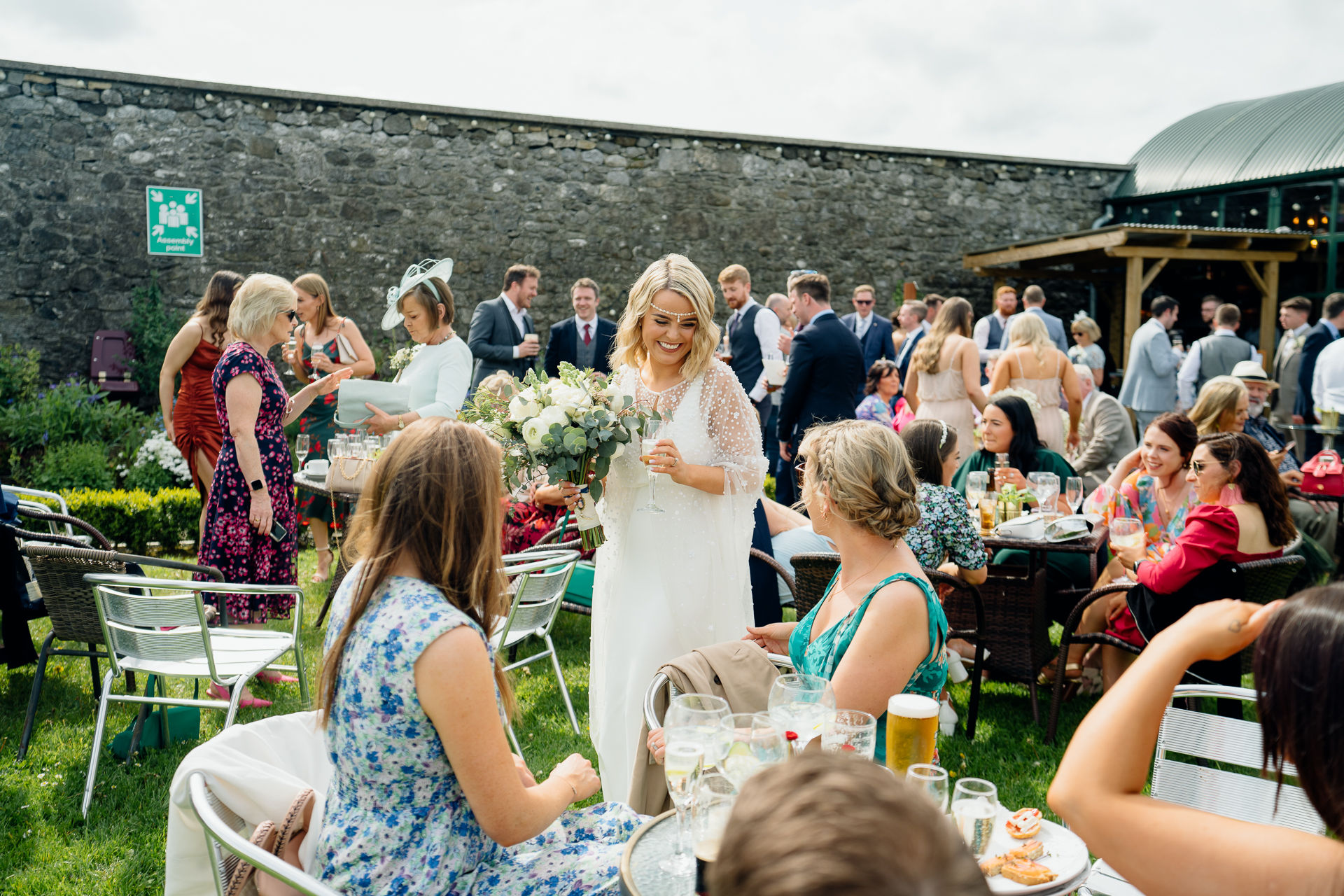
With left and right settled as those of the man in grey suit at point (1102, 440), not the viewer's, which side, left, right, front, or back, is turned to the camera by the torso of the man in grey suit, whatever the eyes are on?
left

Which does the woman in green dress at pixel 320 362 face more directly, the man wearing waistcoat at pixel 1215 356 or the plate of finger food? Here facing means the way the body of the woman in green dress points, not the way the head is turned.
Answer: the plate of finger food

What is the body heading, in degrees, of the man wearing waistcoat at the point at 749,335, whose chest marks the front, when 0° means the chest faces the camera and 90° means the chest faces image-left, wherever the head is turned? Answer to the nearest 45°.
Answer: approximately 45°

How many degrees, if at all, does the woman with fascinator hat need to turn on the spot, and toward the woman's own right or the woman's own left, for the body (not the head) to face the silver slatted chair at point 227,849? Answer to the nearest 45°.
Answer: approximately 90° to the woman's own left

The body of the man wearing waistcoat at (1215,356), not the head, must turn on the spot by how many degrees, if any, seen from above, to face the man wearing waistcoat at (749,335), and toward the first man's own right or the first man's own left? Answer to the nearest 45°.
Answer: approximately 135° to the first man's own left

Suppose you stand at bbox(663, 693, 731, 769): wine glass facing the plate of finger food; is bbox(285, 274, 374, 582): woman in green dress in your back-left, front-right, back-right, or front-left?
back-left

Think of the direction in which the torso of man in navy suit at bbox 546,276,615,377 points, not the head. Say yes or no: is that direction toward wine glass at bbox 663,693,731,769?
yes

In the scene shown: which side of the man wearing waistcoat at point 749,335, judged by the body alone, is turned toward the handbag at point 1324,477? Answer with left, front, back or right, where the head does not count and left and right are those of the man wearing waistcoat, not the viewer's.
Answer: left

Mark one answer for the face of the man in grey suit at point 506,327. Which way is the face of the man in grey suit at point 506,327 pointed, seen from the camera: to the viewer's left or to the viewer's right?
to the viewer's right

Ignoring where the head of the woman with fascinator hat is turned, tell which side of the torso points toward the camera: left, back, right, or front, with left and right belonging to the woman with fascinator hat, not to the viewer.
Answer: left
